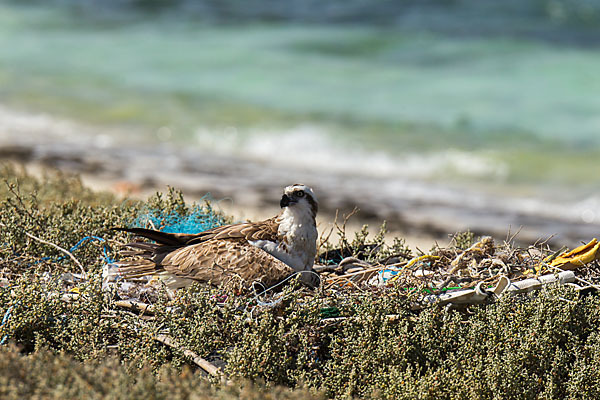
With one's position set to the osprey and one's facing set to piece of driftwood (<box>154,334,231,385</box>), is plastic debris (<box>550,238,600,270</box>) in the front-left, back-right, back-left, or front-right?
back-left

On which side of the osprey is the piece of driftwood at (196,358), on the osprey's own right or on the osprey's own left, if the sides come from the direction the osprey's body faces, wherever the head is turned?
on the osprey's own right

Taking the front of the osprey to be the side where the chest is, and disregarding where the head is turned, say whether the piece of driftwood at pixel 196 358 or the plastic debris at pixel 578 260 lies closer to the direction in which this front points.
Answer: the plastic debris

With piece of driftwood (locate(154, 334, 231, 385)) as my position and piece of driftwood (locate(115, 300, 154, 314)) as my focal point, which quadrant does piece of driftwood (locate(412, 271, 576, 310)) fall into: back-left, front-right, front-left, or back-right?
front-right

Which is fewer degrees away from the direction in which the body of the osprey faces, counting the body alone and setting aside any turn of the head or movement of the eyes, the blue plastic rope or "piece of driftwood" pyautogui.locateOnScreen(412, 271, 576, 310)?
the piece of driftwood

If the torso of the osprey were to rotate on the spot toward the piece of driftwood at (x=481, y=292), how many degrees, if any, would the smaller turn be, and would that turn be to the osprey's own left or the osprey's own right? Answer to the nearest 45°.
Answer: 0° — it already faces it

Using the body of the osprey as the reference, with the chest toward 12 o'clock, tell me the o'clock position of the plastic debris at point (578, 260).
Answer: The plastic debris is roughly at 12 o'clock from the osprey.

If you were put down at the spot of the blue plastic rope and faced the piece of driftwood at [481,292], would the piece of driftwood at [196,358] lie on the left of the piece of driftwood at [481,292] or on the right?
right

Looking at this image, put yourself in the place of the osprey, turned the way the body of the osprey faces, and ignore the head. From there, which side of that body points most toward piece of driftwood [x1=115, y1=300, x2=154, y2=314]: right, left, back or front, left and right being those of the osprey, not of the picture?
back

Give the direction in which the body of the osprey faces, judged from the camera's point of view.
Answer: to the viewer's right
